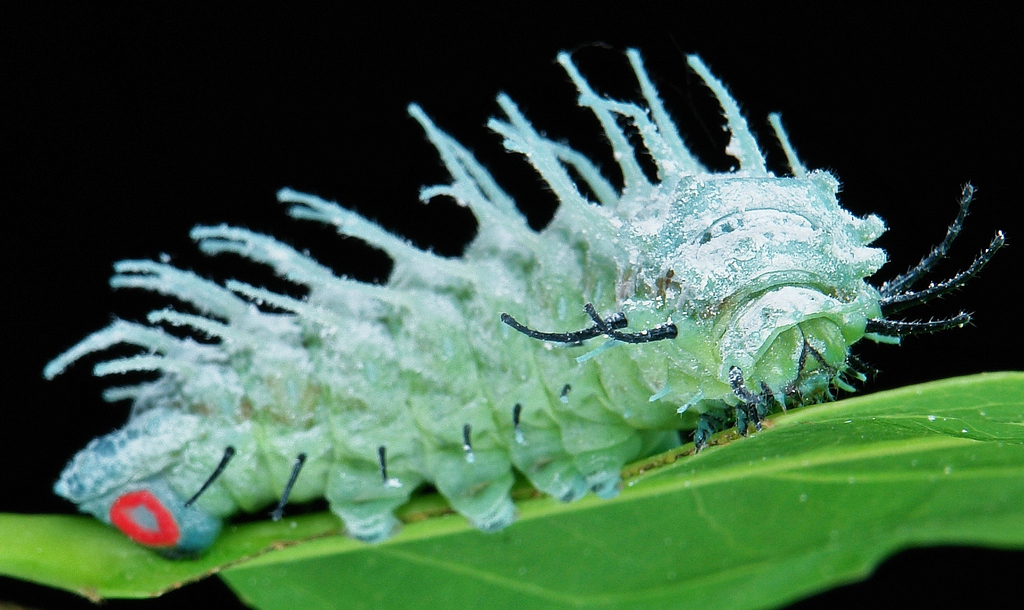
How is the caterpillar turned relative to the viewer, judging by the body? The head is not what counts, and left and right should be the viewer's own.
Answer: facing the viewer and to the right of the viewer
